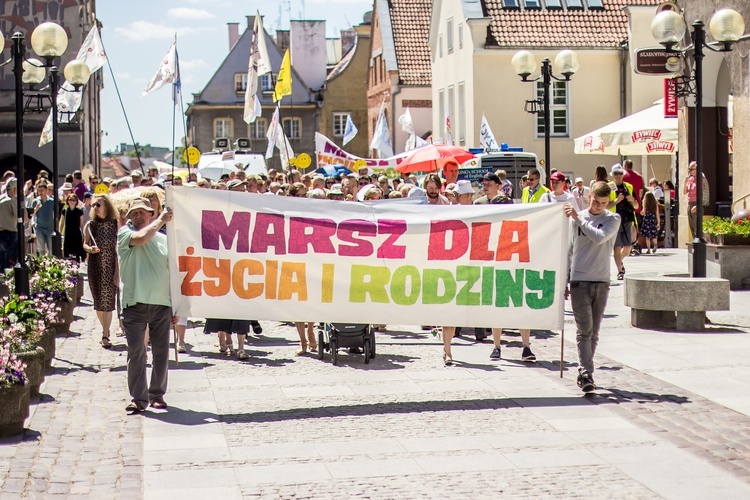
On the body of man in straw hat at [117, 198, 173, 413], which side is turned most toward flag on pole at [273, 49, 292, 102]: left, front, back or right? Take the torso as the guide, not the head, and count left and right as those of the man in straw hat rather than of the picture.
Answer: back

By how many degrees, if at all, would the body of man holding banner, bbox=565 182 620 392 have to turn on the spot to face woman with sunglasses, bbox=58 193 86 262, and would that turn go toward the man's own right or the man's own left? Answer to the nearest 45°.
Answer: approximately 135° to the man's own right

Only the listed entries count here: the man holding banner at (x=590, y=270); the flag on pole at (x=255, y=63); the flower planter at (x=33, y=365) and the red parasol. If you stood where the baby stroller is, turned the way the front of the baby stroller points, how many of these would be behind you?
2

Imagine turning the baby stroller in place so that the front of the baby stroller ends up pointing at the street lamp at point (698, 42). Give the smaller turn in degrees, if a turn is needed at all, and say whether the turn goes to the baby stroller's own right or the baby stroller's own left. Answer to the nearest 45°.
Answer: approximately 135° to the baby stroller's own left

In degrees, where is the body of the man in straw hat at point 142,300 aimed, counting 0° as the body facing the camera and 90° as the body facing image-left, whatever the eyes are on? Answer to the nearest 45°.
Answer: approximately 0°

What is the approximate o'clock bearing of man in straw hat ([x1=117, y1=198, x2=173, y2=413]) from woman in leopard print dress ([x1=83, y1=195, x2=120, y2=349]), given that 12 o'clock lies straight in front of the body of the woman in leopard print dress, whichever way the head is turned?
The man in straw hat is roughly at 12 o'clock from the woman in leopard print dress.

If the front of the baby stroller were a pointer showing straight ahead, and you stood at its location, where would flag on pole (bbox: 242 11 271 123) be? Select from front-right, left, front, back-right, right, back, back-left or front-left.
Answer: back

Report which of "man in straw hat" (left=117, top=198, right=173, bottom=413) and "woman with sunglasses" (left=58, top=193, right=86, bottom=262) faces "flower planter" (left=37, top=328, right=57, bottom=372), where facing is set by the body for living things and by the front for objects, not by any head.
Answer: the woman with sunglasses

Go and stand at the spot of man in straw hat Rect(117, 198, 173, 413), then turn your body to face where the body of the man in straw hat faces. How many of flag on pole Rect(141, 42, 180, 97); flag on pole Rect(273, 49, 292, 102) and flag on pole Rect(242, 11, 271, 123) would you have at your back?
3
